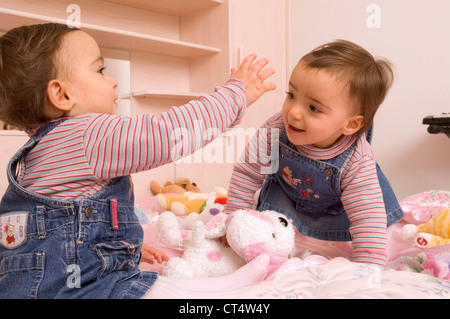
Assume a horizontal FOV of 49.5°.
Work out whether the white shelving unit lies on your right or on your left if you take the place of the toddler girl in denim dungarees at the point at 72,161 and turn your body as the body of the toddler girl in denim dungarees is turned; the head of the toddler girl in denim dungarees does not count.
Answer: on your left

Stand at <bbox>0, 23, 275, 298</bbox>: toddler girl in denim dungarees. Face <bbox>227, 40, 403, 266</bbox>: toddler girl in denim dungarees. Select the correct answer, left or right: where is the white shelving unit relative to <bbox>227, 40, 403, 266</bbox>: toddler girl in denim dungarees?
left

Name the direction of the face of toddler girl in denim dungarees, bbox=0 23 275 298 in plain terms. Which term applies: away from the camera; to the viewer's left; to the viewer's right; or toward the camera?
to the viewer's right

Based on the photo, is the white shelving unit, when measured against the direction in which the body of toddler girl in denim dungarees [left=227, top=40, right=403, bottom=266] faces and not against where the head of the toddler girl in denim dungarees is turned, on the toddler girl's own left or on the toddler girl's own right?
on the toddler girl's own right

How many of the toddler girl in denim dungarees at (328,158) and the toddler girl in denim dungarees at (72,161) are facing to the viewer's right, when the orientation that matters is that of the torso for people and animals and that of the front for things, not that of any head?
1

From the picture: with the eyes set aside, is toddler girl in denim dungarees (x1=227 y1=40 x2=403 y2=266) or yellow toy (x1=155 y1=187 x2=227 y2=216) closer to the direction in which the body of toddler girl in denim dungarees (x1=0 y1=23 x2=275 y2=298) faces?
the toddler girl in denim dungarees

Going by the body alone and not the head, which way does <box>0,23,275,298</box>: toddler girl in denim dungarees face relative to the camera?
to the viewer's right

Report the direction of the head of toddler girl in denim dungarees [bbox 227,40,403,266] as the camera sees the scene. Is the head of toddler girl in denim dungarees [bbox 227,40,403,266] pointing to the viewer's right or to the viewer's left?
to the viewer's left

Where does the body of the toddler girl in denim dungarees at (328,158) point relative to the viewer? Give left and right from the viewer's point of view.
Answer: facing the viewer and to the left of the viewer

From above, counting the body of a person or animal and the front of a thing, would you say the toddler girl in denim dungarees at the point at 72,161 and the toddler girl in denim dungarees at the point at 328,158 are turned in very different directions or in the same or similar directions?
very different directions

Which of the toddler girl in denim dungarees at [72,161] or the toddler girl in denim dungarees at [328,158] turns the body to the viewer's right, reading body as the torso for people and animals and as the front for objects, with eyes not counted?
the toddler girl in denim dungarees at [72,161]

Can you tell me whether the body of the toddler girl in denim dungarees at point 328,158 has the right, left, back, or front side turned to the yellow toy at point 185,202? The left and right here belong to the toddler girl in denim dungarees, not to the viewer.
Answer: right
